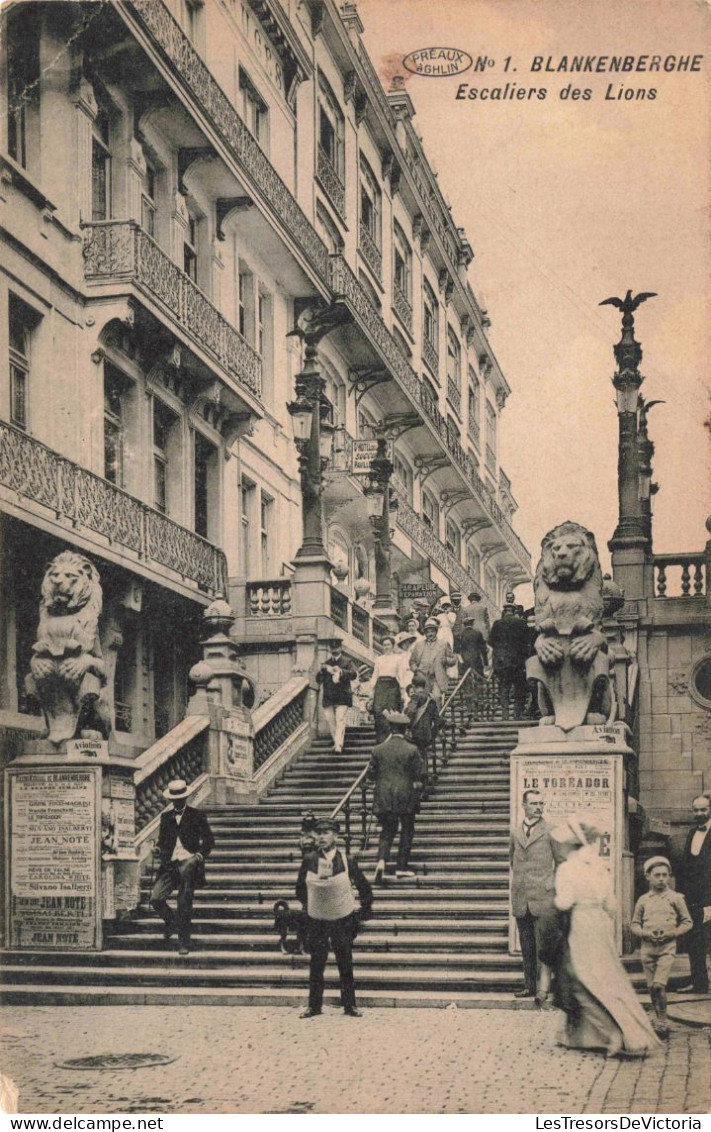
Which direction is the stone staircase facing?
toward the camera

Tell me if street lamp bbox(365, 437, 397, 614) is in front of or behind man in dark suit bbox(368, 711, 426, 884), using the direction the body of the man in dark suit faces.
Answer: in front

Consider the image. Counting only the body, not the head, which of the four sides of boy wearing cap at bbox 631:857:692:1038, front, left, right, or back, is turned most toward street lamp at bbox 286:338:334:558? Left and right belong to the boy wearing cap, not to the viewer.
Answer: back

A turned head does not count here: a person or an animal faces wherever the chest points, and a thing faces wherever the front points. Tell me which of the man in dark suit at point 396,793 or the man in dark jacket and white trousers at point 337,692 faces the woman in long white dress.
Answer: the man in dark jacket and white trousers at point 337,692

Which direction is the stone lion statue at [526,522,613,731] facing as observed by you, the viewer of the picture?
facing the viewer

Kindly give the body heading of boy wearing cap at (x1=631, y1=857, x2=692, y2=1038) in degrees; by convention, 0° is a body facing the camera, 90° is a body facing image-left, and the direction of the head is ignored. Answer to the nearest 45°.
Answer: approximately 0°

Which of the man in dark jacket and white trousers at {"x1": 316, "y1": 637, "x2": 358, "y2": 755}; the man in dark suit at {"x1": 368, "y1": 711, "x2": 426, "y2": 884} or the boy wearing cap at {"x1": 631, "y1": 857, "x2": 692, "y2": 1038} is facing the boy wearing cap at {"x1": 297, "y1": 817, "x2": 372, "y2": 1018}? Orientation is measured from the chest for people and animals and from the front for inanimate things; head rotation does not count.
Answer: the man in dark jacket and white trousers at {"x1": 316, "y1": 637, "x2": 358, "y2": 755}

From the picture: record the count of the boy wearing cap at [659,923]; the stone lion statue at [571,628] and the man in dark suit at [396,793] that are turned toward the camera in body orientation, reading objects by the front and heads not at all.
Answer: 2

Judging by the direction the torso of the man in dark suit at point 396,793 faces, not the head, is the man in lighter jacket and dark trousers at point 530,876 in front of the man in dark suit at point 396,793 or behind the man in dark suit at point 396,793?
behind

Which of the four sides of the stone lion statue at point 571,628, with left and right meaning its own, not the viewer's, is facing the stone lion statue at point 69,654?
right

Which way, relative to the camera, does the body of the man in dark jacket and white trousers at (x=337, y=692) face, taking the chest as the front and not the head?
toward the camera

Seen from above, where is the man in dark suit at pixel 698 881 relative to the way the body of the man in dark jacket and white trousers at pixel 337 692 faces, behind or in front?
in front

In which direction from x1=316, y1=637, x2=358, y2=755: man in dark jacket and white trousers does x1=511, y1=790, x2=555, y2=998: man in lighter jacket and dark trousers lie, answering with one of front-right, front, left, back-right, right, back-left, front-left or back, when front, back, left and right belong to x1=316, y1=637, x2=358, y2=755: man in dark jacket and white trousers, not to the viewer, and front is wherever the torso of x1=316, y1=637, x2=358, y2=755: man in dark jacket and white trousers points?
front
